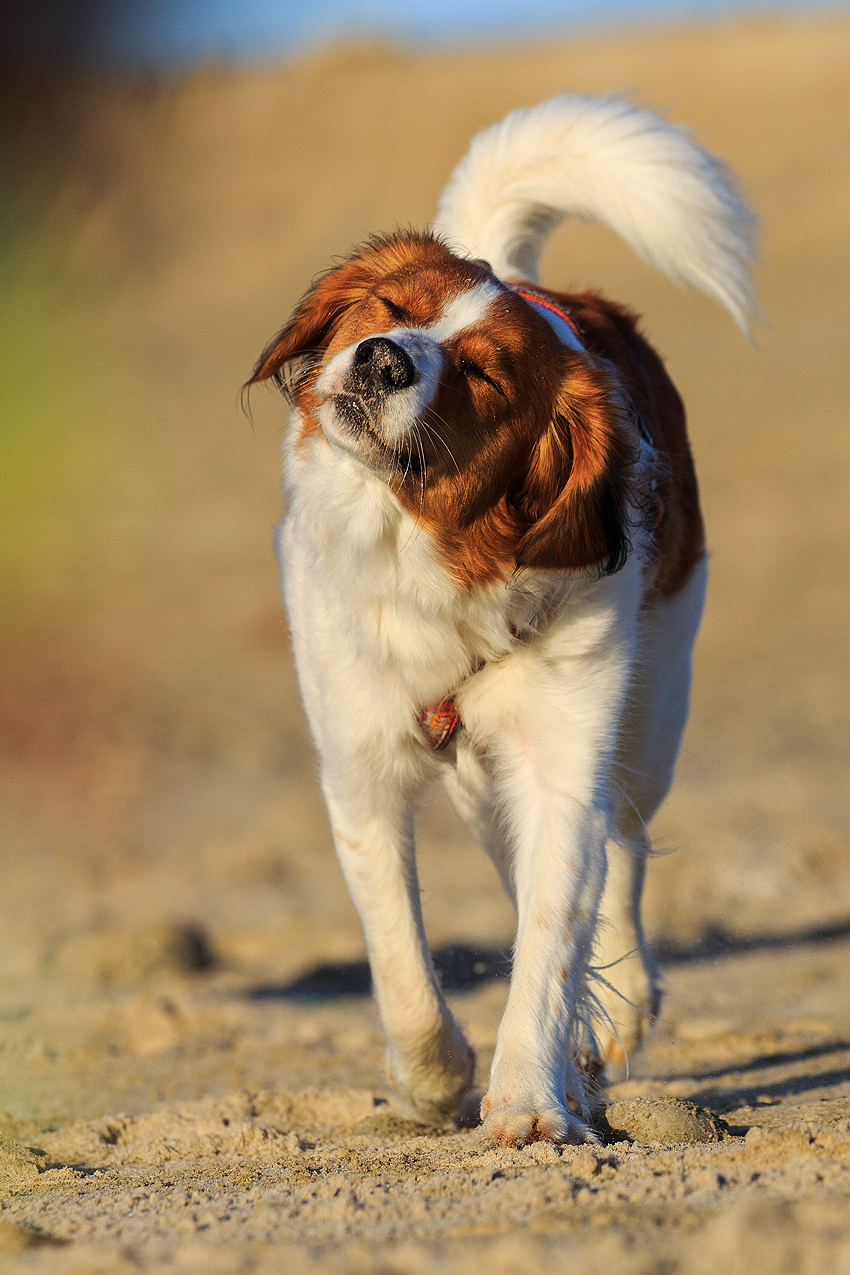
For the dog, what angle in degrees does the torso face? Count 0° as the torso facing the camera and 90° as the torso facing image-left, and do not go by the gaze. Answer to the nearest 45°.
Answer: approximately 0°
